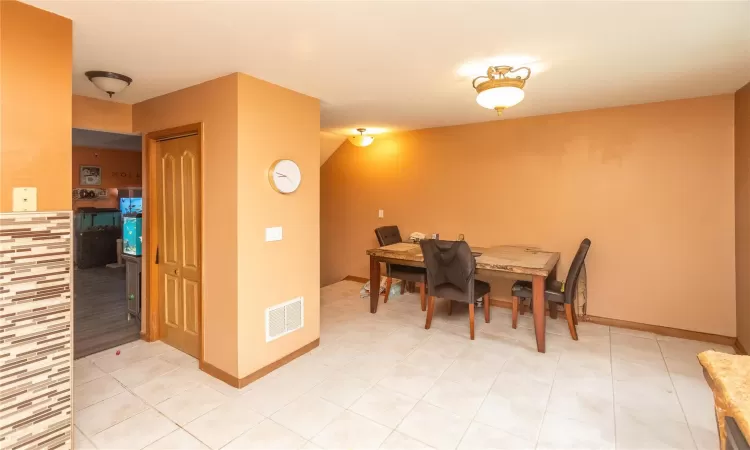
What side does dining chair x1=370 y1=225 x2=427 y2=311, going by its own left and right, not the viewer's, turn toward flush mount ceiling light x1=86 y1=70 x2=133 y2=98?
right

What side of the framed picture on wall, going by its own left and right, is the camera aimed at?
front

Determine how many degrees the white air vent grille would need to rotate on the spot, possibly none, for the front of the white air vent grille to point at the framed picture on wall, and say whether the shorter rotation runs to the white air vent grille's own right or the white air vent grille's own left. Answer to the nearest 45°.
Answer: approximately 180°

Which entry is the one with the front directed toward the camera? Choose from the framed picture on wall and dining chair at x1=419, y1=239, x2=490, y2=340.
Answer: the framed picture on wall

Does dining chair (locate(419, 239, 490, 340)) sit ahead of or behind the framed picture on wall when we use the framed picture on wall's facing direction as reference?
ahead

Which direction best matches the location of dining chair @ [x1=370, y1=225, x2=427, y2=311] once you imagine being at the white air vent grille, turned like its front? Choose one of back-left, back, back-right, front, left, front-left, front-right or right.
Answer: left

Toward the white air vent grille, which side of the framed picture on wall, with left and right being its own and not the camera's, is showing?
front

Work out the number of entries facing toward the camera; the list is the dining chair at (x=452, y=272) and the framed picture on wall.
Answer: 1

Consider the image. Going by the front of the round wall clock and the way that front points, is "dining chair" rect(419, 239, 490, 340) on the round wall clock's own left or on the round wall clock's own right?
on the round wall clock's own left

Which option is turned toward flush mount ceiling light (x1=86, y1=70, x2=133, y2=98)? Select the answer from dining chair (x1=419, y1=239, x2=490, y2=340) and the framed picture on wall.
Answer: the framed picture on wall

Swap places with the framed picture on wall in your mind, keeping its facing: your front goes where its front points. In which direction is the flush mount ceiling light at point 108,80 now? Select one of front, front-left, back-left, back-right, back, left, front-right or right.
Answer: front

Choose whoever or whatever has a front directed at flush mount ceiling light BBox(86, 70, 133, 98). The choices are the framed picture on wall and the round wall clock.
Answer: the framed picture on wall

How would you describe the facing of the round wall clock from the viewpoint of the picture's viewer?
facing the viewer and to the right of the viewer

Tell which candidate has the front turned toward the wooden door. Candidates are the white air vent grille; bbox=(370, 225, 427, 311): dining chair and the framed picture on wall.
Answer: the framed picture on wall

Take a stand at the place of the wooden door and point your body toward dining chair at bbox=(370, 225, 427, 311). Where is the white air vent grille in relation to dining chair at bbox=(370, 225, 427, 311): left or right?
right

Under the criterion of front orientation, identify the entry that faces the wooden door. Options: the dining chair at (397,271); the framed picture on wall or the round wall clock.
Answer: the framed picture on wall
